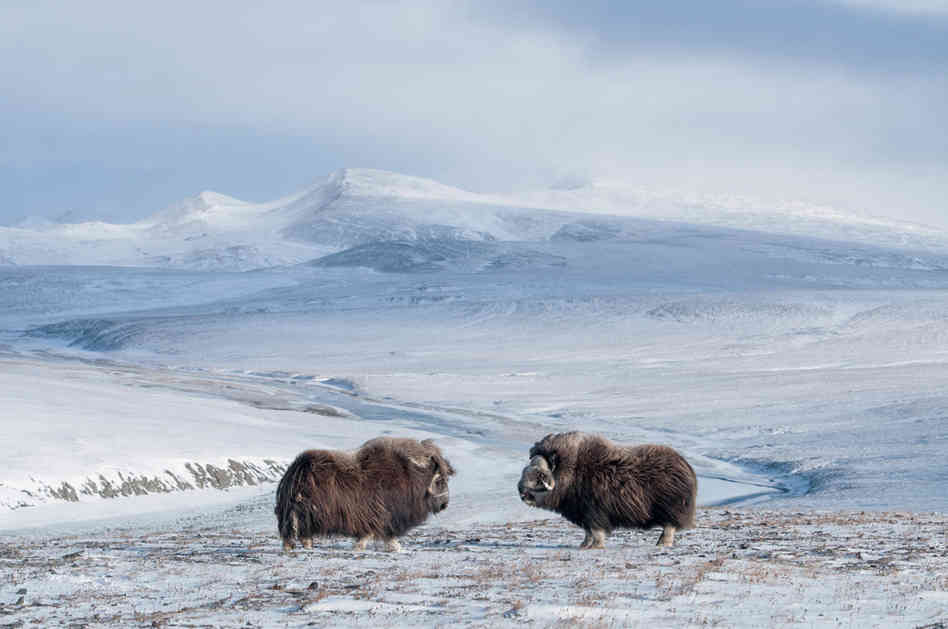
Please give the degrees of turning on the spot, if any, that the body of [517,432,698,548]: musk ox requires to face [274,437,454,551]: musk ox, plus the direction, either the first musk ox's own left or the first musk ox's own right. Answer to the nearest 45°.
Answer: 0° — it already faces it

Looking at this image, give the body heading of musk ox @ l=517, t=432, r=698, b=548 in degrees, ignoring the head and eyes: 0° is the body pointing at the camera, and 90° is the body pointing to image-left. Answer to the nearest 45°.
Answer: approximately 90°

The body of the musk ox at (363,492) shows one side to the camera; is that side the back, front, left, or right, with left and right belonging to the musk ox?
right

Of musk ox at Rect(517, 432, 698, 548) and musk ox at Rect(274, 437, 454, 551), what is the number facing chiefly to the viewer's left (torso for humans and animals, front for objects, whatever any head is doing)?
1

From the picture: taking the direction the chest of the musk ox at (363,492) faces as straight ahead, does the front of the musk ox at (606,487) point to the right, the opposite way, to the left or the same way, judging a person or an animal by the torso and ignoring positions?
the opposite way

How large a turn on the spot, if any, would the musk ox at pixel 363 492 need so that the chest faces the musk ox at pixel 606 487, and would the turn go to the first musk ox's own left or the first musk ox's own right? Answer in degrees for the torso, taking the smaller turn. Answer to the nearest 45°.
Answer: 0° — it already faces it
